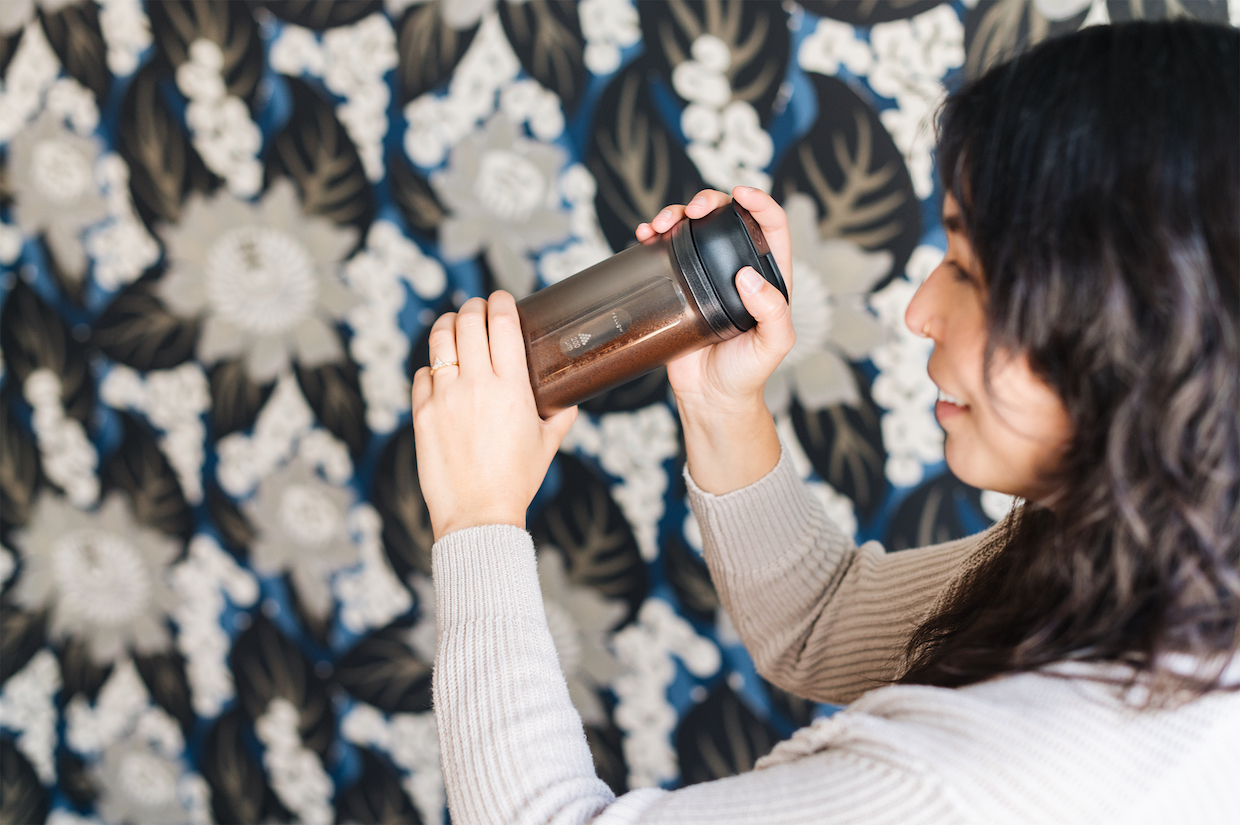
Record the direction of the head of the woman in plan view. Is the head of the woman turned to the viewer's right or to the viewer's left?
to the viewer's left

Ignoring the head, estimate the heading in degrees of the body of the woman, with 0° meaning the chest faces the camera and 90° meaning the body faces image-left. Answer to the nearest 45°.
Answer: approximately 90°
